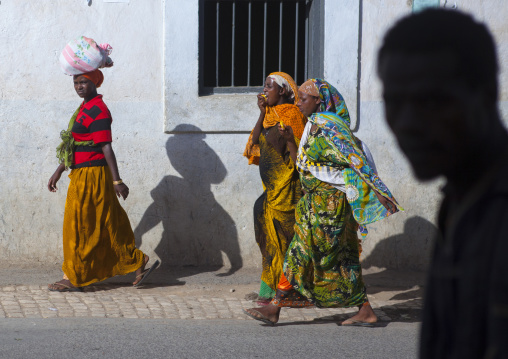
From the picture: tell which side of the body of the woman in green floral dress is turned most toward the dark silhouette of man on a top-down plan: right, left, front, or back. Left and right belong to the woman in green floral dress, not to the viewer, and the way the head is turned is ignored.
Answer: left

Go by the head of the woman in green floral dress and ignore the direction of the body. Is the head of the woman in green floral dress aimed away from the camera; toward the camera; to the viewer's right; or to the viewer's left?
to the viewer's left

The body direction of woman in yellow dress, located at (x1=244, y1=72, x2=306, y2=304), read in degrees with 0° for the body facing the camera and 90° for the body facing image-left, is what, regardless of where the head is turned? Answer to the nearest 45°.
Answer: approximately 90°

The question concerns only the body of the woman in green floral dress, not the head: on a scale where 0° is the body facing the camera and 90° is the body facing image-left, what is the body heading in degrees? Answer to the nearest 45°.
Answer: approximately 90°

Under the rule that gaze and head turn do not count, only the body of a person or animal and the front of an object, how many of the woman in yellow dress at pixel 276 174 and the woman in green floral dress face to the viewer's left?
2

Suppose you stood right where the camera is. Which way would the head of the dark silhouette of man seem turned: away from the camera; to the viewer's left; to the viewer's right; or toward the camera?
to the viewer's left

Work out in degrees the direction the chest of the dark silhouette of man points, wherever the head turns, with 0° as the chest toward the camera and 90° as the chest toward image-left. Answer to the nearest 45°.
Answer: approximately 45°
